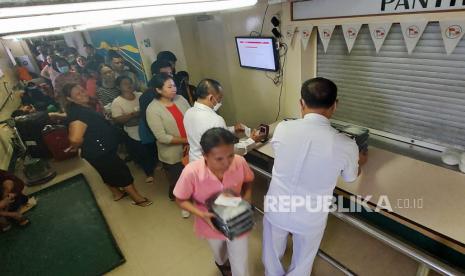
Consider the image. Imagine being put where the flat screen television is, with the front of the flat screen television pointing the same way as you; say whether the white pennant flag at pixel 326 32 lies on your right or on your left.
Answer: on your left

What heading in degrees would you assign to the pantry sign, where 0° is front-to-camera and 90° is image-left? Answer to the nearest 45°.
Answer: approximately 45°

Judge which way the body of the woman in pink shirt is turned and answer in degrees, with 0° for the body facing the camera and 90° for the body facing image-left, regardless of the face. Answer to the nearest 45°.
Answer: approximately 315°

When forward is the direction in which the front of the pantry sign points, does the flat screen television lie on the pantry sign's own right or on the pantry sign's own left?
on the pantry sign's own right

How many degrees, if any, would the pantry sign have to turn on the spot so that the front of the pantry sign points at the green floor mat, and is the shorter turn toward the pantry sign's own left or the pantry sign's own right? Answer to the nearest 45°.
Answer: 0° — it already faces it

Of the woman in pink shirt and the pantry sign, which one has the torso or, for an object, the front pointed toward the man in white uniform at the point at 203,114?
the pantry sign

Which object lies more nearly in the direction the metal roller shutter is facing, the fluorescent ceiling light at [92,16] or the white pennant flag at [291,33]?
the fluorescent ceiling light

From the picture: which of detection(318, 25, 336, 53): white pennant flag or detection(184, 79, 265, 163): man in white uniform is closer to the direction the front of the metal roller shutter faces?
the man in white uniform

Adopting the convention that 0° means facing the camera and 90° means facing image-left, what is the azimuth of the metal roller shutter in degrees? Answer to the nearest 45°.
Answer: approximately 45°

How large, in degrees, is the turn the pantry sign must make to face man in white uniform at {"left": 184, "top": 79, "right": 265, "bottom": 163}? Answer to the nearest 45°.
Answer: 0° — it already faces them

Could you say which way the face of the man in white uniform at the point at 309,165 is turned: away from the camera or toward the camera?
away from the camera
